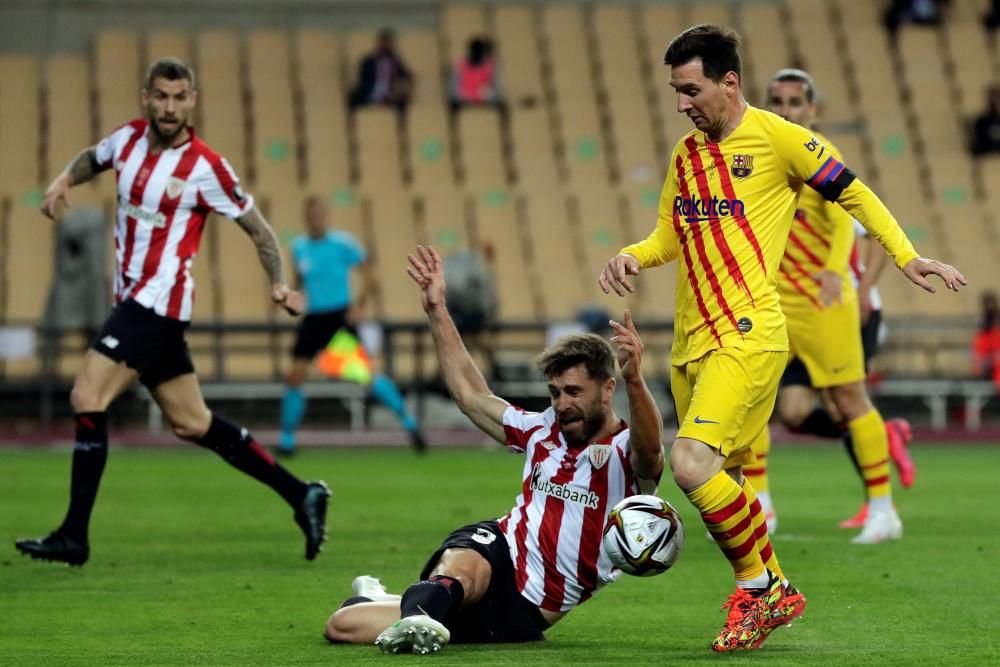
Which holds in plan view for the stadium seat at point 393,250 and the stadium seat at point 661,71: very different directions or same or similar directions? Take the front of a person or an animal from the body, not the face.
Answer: same or similar directions

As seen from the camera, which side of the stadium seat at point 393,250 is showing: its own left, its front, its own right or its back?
front

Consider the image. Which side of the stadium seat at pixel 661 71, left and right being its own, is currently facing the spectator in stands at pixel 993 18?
left

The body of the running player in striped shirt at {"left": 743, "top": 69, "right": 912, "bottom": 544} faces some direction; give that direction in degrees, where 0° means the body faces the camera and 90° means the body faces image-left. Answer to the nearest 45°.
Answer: approximately 45°

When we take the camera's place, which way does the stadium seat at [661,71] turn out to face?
facing the viewer

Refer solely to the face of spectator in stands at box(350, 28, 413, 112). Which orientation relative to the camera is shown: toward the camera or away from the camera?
toward the camera

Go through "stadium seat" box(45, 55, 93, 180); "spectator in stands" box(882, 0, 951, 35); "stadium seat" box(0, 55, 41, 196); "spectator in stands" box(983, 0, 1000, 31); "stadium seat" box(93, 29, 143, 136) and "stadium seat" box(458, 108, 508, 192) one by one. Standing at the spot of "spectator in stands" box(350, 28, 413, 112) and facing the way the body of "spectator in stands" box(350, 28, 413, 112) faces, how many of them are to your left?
3

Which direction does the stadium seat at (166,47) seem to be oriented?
toward the camera

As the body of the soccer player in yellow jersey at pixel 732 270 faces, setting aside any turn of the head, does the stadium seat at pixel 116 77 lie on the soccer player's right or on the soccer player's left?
on the soccer player's right

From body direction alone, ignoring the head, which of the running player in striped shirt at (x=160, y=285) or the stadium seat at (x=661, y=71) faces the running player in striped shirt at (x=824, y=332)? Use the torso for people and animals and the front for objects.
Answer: the stadium seat

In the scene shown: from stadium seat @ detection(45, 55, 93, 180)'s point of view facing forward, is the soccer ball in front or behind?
in front

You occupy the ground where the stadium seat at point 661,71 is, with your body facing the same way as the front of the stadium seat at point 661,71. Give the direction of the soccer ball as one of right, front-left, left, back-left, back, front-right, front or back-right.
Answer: front

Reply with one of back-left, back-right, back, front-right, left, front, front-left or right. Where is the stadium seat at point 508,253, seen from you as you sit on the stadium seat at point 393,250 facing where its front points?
left

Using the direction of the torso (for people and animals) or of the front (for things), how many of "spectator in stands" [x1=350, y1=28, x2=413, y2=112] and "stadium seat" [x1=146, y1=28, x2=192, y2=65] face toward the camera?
2

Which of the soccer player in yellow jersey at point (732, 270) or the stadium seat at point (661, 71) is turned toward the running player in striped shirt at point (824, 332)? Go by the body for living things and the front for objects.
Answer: the stadium seat
